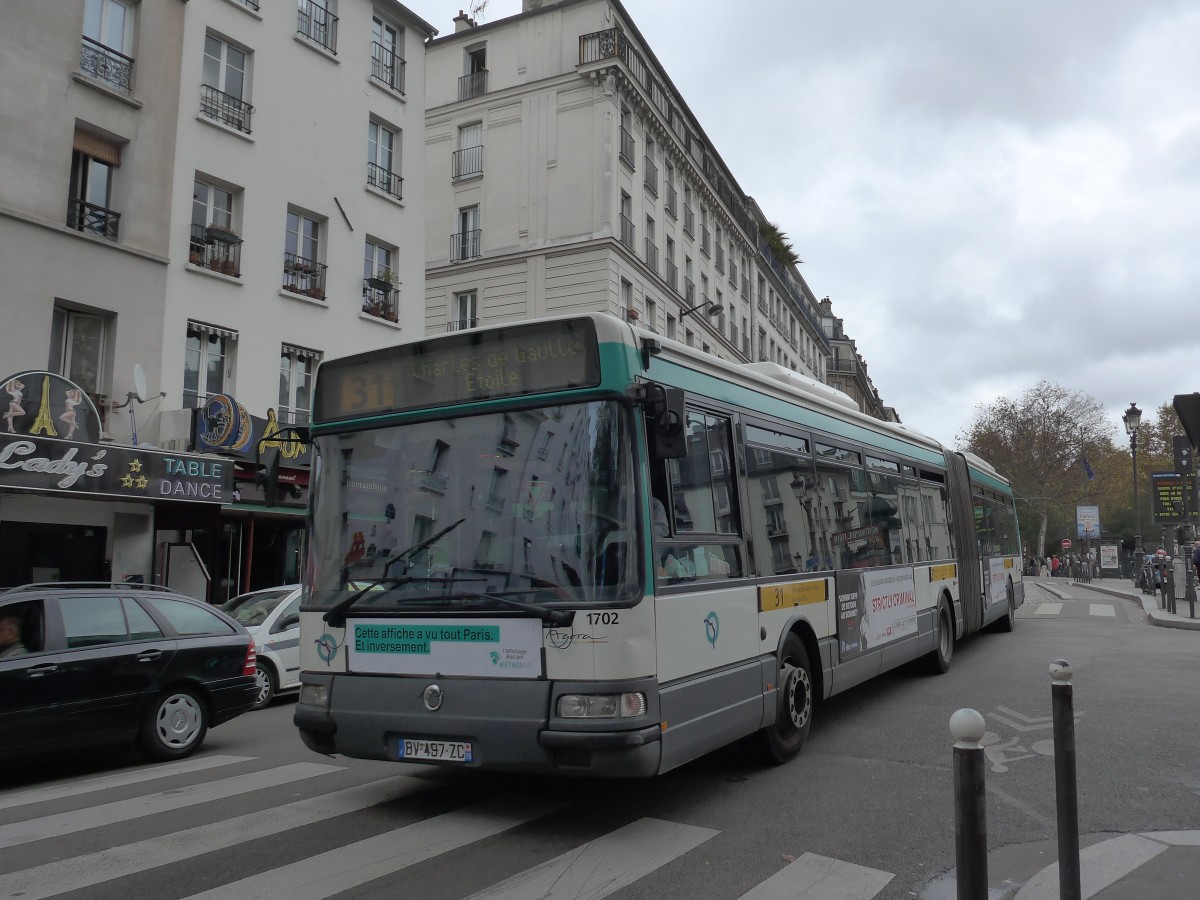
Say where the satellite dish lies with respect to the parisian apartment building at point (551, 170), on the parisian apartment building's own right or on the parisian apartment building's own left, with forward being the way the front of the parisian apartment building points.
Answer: on the parisian apartment building's own right

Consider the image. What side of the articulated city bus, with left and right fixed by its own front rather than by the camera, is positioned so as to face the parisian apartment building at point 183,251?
right

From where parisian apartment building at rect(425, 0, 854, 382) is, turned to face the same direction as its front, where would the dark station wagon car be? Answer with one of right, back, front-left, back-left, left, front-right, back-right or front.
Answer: front-right

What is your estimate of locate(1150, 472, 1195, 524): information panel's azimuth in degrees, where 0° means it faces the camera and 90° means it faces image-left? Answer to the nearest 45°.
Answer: approximately 0°

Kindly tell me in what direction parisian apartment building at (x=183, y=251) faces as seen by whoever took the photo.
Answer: facing the viewer and to the right of the viewer

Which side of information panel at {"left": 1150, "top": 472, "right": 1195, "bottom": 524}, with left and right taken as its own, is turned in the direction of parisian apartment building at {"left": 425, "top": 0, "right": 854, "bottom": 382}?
right

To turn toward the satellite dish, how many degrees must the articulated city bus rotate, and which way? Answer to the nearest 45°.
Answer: approximately 90° to its right

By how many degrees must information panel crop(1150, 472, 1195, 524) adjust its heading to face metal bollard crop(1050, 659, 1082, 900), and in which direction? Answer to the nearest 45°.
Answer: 0° — it already faces it
